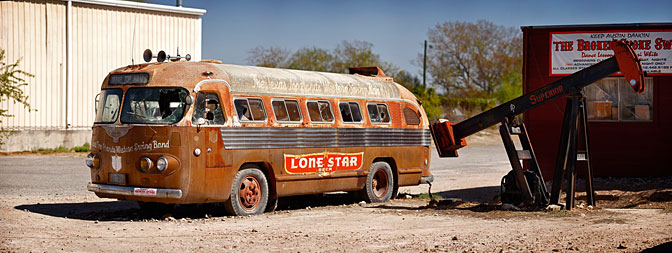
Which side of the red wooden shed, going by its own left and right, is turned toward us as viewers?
front

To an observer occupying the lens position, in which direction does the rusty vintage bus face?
facing the viewer and to the left of the viewer

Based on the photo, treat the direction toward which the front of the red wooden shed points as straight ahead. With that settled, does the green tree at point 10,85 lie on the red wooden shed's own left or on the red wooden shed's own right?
on the red wooden shed's own right

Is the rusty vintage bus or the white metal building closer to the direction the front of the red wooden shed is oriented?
the rusty vintage bus

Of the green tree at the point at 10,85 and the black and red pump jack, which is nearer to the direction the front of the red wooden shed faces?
the black and red pump jack

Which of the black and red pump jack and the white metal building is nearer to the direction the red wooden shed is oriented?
the black and red pump jack

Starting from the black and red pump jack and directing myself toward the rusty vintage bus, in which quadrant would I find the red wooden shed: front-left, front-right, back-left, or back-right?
back-right
